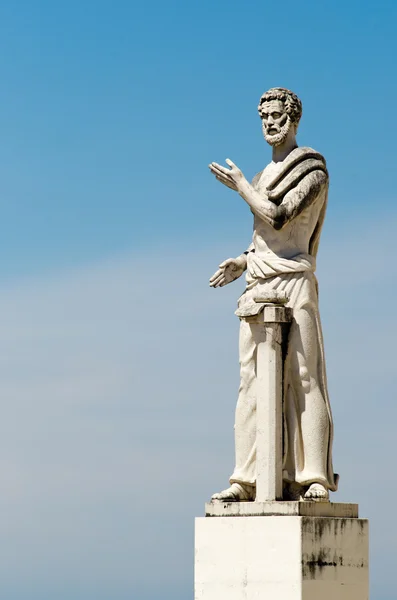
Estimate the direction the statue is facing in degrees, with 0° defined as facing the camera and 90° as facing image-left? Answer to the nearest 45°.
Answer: approximately 45°
